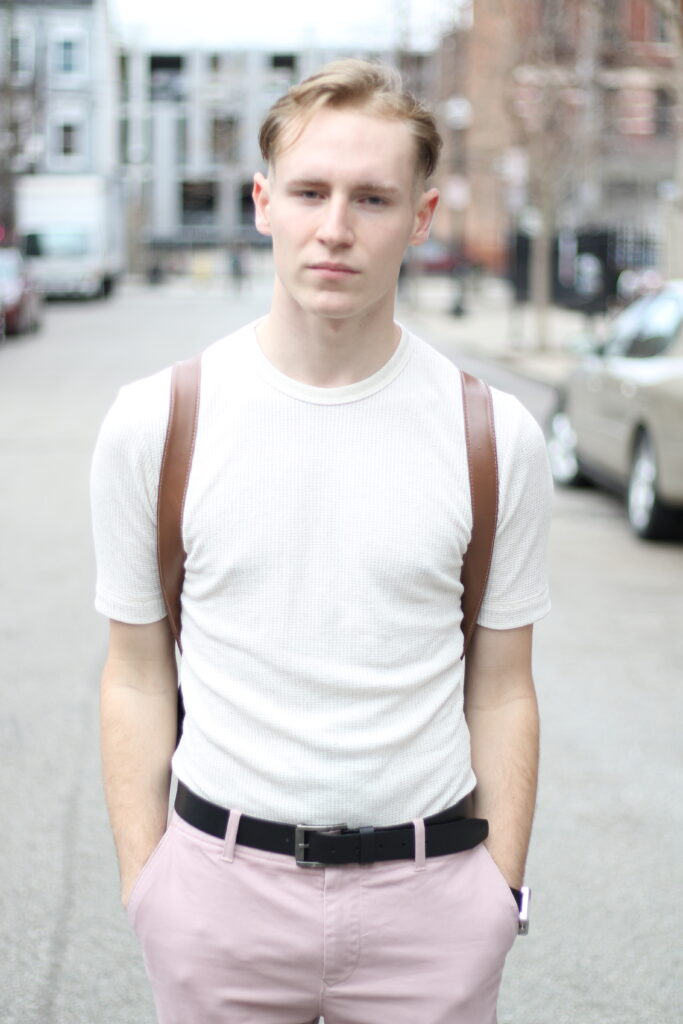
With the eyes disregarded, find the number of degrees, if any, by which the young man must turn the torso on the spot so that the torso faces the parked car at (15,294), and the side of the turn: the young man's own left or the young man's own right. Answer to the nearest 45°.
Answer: approximately 180°

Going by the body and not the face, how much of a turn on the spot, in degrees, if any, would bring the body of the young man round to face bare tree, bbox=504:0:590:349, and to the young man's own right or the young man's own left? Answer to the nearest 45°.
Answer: approximately 180°

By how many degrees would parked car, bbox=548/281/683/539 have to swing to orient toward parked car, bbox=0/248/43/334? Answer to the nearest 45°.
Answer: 0° — it already faces it

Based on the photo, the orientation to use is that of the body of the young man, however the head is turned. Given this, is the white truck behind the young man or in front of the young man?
behind

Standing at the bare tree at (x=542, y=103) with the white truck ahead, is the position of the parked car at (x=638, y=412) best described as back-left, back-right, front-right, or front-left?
back-left

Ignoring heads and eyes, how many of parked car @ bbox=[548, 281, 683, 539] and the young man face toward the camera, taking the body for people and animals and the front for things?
1

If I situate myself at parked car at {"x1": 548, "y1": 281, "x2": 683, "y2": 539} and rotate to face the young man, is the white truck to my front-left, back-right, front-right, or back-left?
back-right
